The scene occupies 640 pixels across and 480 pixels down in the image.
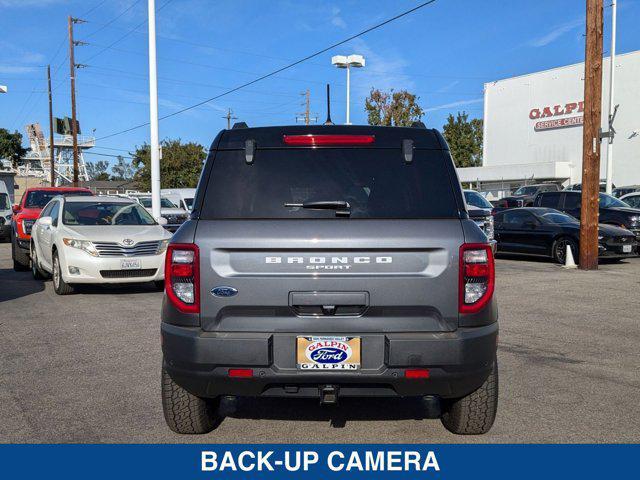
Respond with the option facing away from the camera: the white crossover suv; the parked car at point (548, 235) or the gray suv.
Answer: the gray suv

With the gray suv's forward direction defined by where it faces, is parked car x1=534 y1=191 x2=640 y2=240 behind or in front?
in front

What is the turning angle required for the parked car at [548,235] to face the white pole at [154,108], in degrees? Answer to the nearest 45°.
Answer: approximately 135° to its right

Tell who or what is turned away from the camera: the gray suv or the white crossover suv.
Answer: the gray suv

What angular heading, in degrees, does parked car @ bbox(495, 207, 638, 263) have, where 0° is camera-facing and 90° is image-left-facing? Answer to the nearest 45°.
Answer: approximately 315°

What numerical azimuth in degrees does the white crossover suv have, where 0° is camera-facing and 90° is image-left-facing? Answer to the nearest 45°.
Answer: approximately 315°

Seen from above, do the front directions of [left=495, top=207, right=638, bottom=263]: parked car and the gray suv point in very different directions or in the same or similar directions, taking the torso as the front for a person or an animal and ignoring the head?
very different directions

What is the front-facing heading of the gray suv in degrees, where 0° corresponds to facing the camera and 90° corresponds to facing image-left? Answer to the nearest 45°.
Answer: approximately 180°

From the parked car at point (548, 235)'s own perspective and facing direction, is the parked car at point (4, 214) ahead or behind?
behind

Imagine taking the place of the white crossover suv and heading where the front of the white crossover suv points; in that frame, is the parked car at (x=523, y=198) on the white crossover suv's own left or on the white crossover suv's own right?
on the white crossover suv's own left

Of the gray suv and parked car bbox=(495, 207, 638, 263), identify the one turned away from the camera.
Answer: the gray suv
